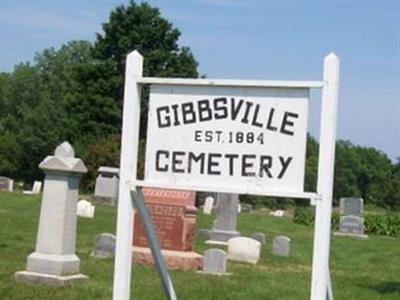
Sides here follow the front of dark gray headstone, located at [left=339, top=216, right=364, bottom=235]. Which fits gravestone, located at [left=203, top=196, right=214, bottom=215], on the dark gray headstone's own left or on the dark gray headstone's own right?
on the dark gray headstone's own right

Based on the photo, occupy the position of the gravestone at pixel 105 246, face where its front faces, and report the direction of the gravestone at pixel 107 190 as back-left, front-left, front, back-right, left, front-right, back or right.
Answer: back
